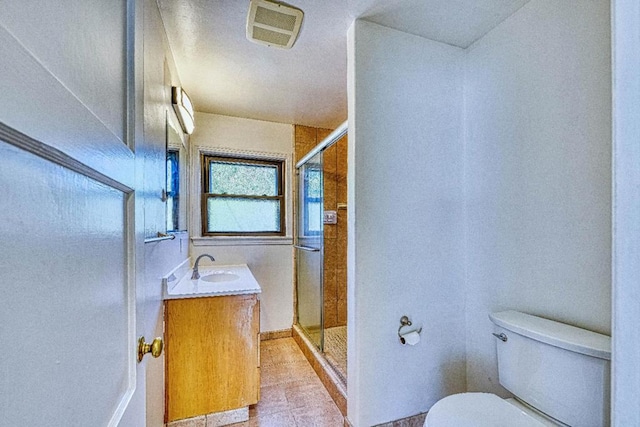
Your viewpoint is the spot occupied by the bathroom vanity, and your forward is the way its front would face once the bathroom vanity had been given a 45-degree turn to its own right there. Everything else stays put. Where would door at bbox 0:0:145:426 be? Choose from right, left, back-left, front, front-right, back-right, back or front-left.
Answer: front-right

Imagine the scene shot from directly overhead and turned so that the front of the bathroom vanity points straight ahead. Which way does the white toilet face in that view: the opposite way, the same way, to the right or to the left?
the opposite way

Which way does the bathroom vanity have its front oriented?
to the viewer's right

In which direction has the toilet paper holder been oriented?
toward the camera

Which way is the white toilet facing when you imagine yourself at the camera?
facing the viewer and to the left of the viewer

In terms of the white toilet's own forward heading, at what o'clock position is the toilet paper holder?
The toilet paper holder is roughly at 2 o'clock from the white toilet.

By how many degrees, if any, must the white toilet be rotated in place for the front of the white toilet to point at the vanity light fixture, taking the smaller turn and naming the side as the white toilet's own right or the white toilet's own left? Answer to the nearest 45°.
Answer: approximately 45° to the white toilet's own right

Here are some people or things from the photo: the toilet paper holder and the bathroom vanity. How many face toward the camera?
1

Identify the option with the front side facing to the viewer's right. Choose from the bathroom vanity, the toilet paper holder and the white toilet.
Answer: the bathroom vanity

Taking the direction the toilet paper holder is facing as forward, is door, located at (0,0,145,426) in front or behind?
in front
